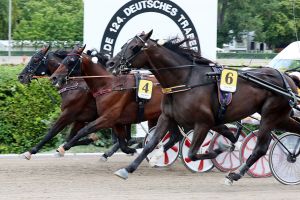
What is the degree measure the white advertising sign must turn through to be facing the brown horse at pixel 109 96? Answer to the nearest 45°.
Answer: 0° — it already faces it

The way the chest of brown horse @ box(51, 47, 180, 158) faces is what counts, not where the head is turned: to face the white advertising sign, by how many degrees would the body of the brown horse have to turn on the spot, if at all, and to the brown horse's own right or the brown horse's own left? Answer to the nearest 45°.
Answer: approximately 90° to the brown horse's own right

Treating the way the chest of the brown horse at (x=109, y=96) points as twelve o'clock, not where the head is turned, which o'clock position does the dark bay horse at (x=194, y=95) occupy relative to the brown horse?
The dark bay horse is roughly at 8 o'clock from the brown horse.

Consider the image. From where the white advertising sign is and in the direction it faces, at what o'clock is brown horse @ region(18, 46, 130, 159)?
The brown horse is roughly at 1 o'clock from the white advertising sign.

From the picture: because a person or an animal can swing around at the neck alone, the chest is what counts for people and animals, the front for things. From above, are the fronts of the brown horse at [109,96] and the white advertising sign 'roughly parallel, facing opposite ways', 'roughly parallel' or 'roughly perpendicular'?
roughly perpendicular

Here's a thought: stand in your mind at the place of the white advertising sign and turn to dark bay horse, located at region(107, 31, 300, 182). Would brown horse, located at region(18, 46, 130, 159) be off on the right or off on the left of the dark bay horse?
right

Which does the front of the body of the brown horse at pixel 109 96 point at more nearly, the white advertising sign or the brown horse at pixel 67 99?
the brown horse

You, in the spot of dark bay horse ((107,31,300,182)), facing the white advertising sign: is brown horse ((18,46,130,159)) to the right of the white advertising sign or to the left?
left

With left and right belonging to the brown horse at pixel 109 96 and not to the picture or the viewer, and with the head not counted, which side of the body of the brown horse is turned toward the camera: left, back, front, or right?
left

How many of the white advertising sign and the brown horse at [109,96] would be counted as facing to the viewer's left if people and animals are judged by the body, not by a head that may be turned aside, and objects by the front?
1

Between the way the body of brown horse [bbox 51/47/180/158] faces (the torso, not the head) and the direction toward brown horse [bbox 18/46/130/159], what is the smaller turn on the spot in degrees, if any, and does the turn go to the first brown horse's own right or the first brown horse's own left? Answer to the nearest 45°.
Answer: approximately 45° to the first brown horse's own right

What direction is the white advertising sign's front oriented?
toward the camera

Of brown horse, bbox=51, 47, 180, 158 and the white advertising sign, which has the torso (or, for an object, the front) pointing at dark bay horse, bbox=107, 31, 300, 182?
the white advertising sign

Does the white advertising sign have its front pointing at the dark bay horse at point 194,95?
yes

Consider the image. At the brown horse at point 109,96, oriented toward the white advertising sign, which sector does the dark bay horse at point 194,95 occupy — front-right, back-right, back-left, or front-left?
back-right
